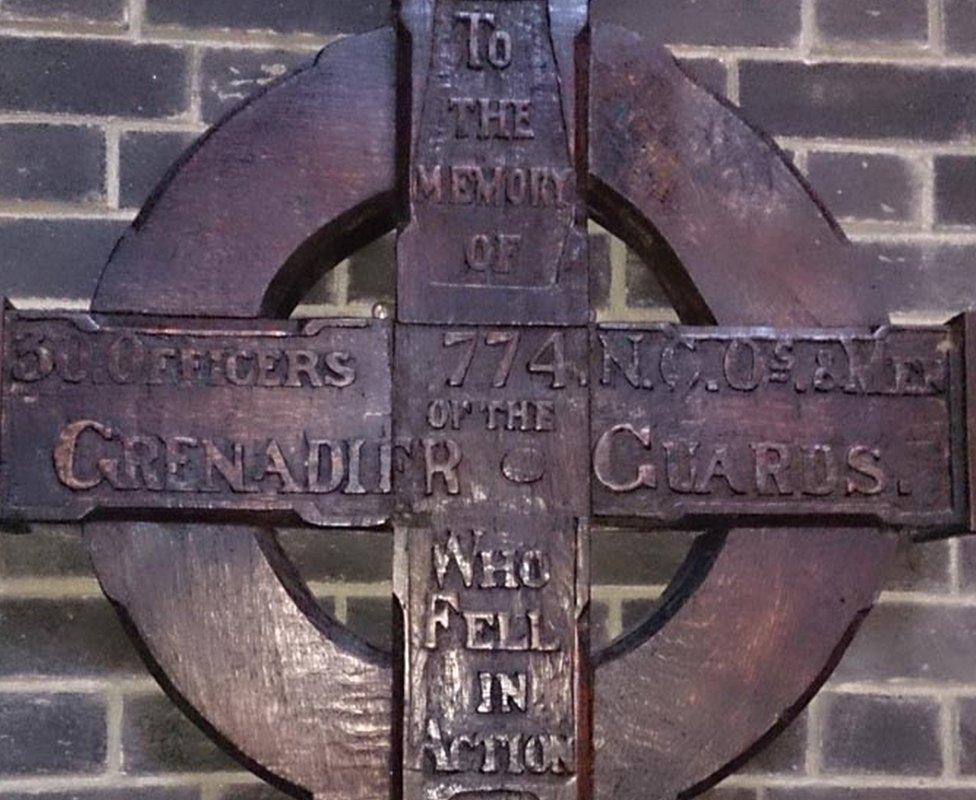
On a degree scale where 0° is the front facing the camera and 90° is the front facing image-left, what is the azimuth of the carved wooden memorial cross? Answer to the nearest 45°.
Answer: approximately 0°
